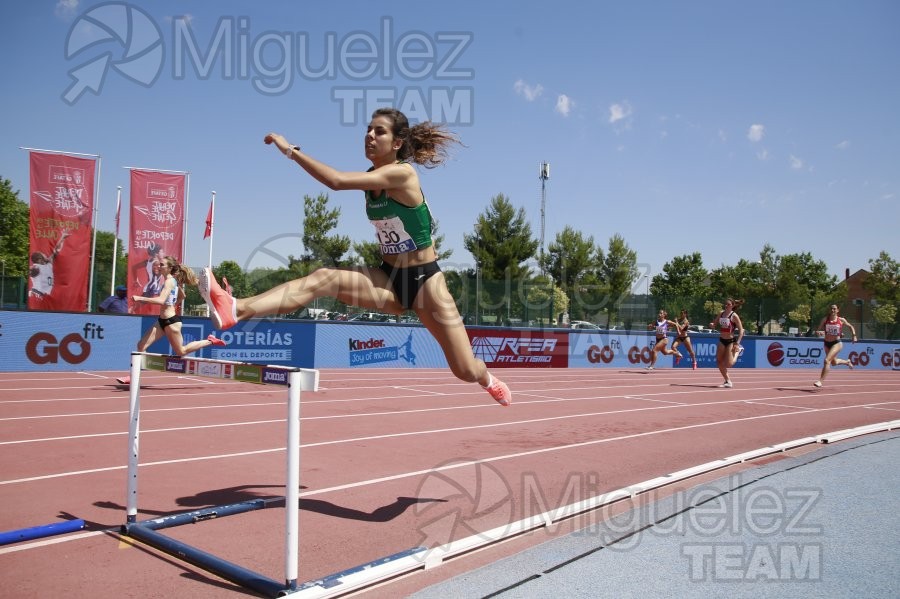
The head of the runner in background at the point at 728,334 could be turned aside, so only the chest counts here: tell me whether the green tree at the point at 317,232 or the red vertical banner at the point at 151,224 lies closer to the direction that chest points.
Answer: the red vertical banner

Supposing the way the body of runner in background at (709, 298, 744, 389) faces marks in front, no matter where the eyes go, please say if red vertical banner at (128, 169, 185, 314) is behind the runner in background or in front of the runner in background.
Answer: in front

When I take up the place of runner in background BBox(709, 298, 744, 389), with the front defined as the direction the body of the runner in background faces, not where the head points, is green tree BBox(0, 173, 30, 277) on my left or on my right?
on my right
